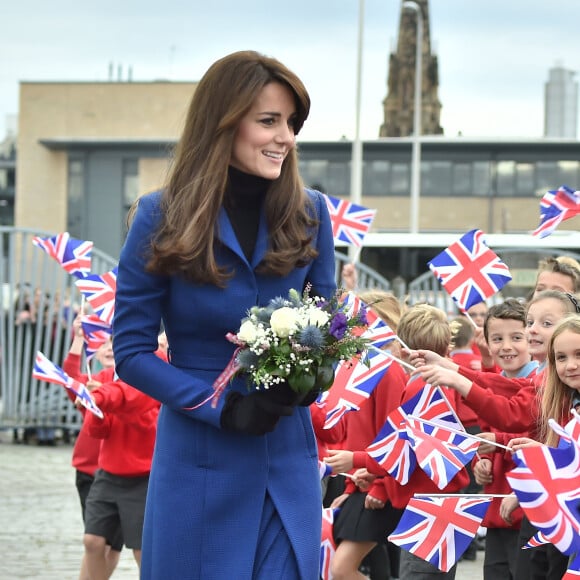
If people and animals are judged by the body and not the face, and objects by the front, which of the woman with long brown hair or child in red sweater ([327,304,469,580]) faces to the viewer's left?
the child in red sweater

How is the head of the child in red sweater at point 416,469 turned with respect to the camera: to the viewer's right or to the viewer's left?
to the viewer's left

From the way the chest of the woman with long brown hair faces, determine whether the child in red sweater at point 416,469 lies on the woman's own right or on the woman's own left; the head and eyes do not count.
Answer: on the woman's own left

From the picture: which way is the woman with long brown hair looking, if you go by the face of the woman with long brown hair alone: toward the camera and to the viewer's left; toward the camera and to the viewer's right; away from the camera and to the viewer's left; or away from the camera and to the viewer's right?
toward the camera and to the viewer's right

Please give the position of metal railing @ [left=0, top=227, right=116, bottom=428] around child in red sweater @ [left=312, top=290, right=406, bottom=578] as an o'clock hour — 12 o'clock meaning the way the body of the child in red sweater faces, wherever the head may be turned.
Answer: The metal railing is roughly at 2 o'clock from the child in red sweater.

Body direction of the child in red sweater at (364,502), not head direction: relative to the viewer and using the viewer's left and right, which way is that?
facing to the left of the viewer

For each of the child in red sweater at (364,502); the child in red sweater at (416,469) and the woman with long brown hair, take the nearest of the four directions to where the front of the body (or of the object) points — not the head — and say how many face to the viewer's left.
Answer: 2

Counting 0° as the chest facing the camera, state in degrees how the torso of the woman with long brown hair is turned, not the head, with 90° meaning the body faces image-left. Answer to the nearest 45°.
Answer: approximately 315°

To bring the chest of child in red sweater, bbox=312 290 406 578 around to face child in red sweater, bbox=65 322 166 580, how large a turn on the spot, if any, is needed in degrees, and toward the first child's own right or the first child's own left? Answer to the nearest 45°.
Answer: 0° — they already face them

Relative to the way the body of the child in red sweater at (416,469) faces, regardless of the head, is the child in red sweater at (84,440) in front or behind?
in front

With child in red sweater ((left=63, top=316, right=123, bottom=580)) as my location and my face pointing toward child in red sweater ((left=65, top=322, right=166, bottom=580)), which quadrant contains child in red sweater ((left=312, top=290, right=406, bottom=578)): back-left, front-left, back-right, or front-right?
front-left

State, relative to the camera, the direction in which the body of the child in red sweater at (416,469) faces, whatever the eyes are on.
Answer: to the viewer's left
